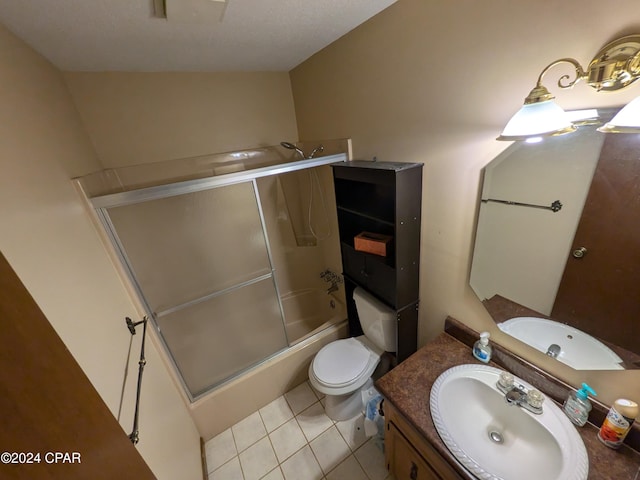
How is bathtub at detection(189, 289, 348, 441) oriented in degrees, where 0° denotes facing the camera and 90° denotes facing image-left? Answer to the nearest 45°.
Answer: approximately 315°

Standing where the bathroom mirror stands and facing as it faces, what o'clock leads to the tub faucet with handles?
The tub faucet with handles is roughly at 2 o'clock from the bathroom mirror.

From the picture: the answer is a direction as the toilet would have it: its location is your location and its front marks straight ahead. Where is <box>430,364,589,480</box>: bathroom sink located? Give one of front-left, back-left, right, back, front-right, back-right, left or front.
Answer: left

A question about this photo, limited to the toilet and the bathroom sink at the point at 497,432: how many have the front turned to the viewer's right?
0

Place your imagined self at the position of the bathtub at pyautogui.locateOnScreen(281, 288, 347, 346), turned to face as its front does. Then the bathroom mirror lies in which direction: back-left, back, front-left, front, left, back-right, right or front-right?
front

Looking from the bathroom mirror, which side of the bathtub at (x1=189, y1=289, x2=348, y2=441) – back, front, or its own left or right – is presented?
front

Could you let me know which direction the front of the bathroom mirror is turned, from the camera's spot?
facing the viewer and to the left of the viewer

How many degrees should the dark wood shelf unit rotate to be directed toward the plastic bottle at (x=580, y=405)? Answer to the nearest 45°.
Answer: approximately 90° to its left

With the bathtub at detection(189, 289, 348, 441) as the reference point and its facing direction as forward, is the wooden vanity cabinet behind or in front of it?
in front

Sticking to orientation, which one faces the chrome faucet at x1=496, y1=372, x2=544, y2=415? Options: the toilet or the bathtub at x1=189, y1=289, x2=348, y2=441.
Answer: the bathtub

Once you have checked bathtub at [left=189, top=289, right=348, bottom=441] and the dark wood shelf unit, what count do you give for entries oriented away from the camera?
0
